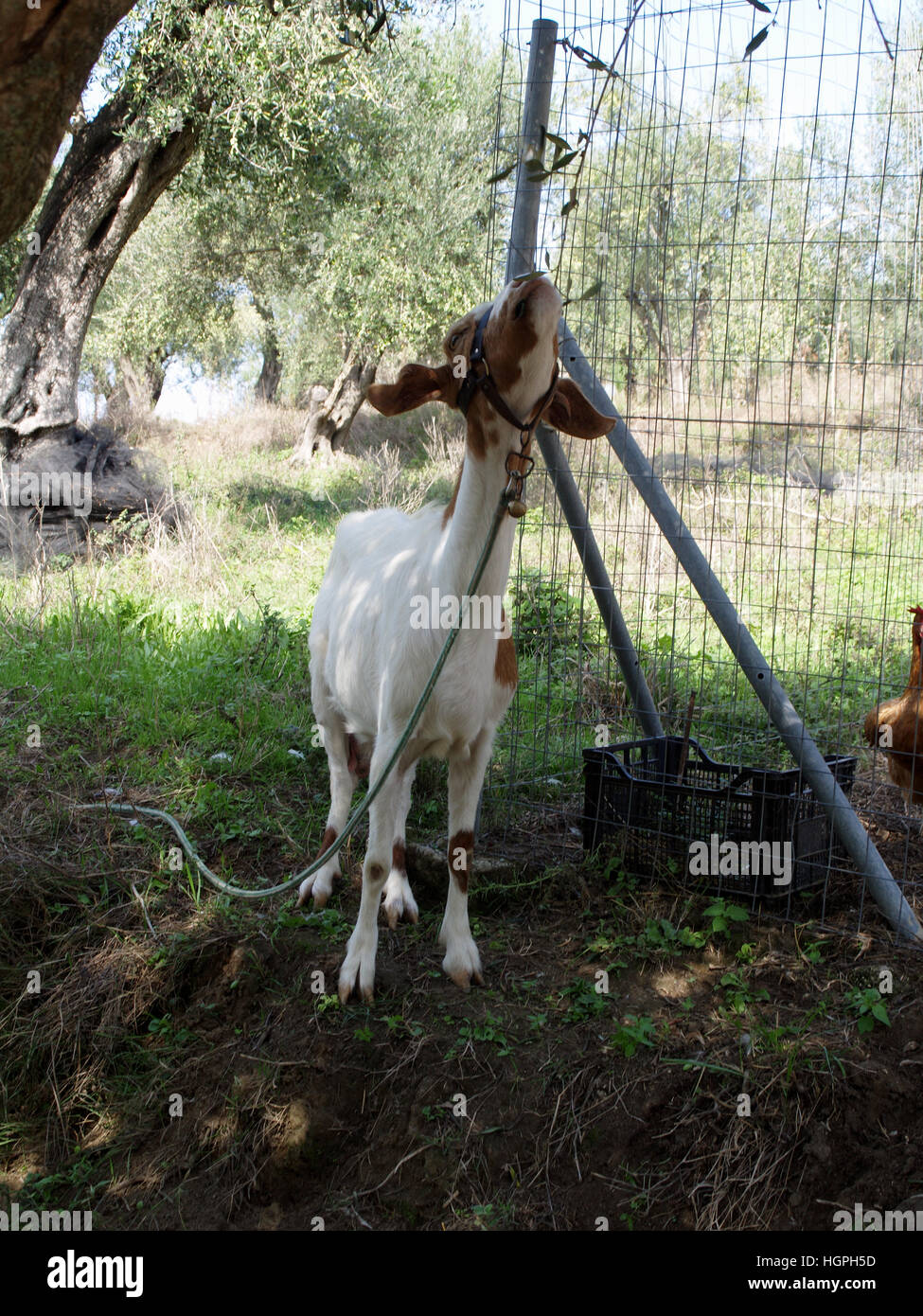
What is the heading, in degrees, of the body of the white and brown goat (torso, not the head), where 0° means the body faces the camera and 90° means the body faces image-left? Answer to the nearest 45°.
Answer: approximately 315°

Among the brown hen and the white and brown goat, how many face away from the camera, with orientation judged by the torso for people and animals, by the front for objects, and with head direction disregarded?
0
